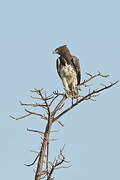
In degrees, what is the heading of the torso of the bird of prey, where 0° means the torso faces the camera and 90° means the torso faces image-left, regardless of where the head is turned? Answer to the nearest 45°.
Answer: approximately 45°
